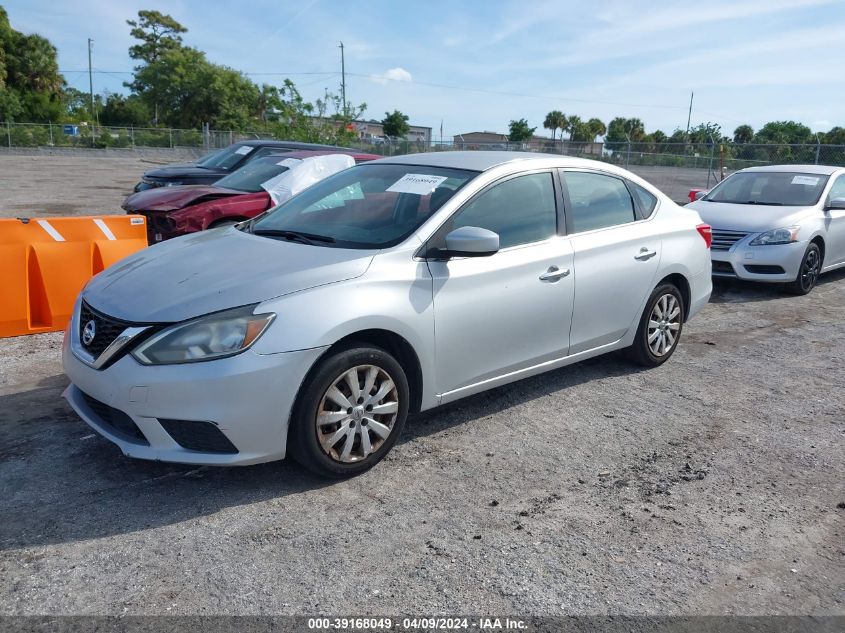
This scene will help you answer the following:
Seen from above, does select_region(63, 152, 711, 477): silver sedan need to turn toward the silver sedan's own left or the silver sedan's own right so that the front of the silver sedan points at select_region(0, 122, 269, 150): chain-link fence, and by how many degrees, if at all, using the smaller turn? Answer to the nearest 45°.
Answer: approximately 135° to the silver sedan's own right

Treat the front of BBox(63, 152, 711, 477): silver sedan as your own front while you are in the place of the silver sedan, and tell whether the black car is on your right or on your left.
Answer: on your right

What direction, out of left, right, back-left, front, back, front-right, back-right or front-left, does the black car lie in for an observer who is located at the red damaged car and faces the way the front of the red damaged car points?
back-right

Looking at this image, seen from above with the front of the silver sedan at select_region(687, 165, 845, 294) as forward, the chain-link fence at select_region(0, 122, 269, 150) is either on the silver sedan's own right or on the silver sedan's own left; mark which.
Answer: on the silver sedan's own right

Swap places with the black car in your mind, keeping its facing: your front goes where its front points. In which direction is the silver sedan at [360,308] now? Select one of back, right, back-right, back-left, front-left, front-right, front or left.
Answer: front-left

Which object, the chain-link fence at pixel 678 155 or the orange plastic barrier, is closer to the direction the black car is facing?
the orange plastic barrier

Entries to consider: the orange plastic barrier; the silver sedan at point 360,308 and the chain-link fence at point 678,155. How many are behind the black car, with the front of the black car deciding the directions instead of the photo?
1

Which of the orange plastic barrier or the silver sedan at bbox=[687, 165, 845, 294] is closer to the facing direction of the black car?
the orange plastic barrier

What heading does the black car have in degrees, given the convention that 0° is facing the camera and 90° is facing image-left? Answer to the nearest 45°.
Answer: approximately 45°

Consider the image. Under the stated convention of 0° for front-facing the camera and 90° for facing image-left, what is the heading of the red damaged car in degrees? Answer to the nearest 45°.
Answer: approximately 45°

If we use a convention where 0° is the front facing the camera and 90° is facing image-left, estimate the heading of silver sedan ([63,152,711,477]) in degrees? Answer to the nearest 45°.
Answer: approximately 45°
